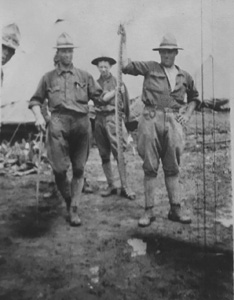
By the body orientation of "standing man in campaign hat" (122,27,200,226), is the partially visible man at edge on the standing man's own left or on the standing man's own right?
on the standing man's own right

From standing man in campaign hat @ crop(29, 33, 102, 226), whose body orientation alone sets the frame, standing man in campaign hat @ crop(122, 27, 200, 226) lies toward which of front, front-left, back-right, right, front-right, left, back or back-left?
left

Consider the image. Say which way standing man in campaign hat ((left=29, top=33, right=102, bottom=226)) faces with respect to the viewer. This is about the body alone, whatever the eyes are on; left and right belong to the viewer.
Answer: facing the viewer

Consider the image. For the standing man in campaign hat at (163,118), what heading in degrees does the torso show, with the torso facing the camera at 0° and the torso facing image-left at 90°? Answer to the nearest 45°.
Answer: approximately 0°

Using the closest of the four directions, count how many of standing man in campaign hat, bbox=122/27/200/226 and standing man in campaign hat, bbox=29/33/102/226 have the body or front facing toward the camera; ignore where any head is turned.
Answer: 2

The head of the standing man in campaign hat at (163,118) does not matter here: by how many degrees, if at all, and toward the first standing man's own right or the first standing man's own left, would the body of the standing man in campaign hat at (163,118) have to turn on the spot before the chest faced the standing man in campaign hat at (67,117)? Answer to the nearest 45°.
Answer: approximately 90° to the first standing man's own right
